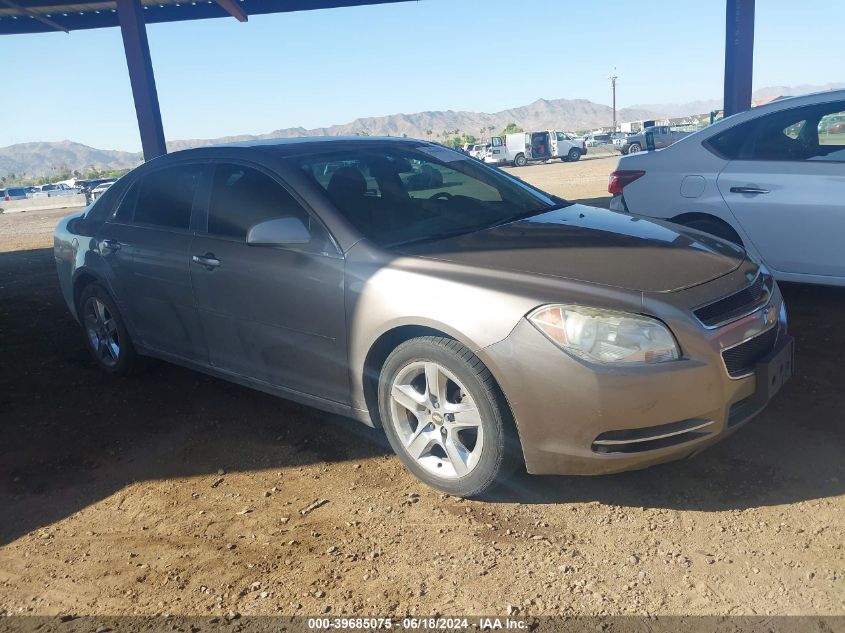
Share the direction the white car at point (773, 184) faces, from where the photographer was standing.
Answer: facing to the right of the viewer

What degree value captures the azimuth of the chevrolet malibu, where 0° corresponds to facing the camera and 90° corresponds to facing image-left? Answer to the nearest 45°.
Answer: approximately 315°

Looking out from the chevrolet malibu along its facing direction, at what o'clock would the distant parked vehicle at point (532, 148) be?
The distant parked vehicle is roughly at 8 o'clock from the chevrolet malibu.

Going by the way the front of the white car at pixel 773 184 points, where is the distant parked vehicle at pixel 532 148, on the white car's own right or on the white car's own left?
on the white car's own left

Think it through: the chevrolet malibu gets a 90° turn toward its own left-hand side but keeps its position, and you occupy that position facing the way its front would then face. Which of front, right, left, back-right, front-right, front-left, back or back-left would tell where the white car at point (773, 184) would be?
front
